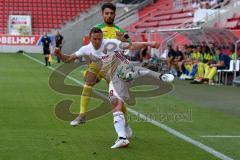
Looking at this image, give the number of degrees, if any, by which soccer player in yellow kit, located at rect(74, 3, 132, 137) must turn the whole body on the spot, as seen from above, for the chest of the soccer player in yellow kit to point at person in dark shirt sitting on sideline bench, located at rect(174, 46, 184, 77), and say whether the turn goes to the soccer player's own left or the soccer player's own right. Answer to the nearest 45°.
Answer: approximately 180°

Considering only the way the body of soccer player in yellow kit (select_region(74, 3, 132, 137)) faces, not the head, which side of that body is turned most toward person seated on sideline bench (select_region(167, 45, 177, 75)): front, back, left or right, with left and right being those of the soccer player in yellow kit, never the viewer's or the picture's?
back

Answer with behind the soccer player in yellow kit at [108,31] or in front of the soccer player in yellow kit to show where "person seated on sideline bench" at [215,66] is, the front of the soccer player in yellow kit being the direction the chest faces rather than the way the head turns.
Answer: behind

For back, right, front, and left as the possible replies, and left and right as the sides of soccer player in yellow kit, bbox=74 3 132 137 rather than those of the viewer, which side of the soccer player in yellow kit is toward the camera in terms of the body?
front
